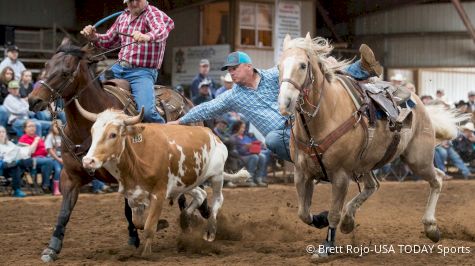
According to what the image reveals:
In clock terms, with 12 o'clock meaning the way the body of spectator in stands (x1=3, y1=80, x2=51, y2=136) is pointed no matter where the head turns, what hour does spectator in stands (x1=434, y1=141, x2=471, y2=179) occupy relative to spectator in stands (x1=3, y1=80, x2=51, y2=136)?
spectator in stands (x1=434, y1=141, x2=471, y2=179) is roughly at 10 o'clock from spectator in stands (x1=3, y1=80, x2=51, y2=136).

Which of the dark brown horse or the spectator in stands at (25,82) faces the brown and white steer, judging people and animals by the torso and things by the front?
the spectator in stands

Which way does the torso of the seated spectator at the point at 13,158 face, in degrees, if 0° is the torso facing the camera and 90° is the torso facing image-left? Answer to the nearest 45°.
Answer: approximately 315°

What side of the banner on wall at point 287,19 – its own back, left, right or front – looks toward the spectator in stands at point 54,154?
front

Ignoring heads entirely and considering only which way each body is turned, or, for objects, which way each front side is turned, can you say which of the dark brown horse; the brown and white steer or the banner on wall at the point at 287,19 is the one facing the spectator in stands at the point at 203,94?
the banner on wall

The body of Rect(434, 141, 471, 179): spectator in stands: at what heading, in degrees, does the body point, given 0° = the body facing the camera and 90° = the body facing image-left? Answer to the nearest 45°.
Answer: approximately 0°

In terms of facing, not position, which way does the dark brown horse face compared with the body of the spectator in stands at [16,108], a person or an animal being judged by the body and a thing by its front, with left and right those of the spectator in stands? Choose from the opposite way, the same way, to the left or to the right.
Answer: to the right

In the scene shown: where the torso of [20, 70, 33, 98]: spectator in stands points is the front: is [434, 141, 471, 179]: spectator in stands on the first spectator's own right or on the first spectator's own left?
on the first spectator's own left

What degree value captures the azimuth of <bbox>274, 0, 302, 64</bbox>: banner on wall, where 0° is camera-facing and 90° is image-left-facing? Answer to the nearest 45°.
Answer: approximately 0°

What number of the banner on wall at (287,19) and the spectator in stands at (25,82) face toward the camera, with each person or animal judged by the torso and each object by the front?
2

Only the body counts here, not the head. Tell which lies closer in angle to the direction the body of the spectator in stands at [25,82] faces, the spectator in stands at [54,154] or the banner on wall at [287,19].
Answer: the spectator in stands

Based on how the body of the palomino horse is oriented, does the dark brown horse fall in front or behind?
in front

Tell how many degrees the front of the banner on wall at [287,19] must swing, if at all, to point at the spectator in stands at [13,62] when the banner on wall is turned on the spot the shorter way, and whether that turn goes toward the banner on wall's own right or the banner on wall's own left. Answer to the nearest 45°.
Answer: approximately 45° to the banner on wall's own right
